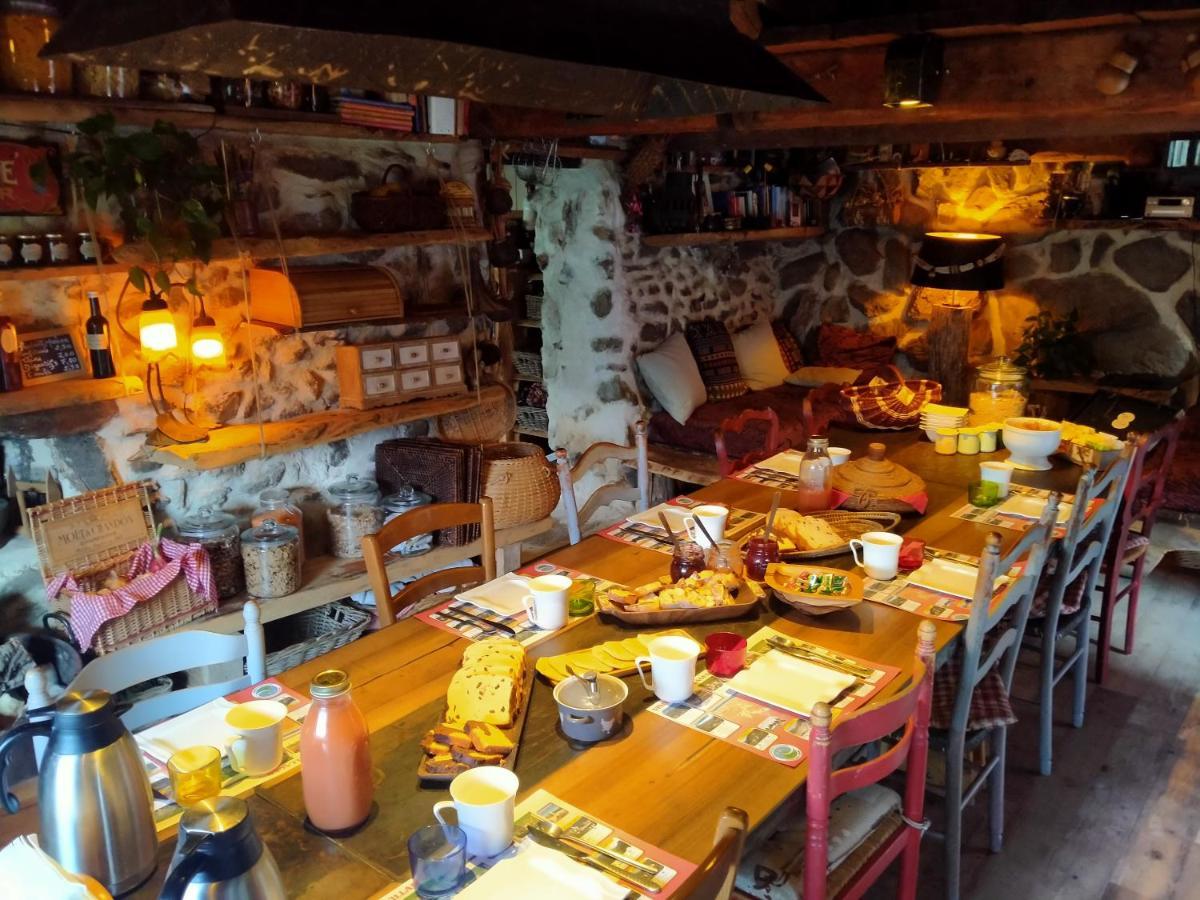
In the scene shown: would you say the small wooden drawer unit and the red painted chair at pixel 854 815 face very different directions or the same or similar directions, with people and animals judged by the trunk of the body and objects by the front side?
very different directions

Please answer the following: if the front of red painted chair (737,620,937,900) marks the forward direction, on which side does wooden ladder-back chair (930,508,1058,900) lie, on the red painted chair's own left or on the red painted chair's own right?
on the red painted chair's own right

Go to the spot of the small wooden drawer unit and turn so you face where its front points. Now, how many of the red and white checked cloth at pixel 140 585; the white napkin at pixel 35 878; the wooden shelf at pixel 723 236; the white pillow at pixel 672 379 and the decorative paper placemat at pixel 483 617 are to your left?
2

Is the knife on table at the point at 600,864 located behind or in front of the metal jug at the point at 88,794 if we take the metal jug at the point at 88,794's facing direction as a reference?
in front

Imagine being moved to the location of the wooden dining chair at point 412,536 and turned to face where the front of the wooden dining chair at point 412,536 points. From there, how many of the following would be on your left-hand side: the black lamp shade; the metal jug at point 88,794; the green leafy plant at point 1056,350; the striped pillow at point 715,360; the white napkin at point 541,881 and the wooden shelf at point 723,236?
4

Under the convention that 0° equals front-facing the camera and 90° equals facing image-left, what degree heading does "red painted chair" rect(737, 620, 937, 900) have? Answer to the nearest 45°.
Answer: approximately 135°

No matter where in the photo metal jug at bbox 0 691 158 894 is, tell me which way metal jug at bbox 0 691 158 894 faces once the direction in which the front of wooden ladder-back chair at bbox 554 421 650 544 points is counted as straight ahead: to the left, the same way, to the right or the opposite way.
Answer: to the left

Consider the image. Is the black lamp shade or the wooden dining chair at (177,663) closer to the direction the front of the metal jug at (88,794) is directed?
the black lamp shade

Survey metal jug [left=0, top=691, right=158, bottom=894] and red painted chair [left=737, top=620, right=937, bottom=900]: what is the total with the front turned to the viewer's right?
1

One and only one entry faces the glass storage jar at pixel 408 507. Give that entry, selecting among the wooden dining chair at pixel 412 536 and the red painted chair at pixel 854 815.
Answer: the red painted chair

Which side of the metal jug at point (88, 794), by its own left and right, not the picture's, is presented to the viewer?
right
